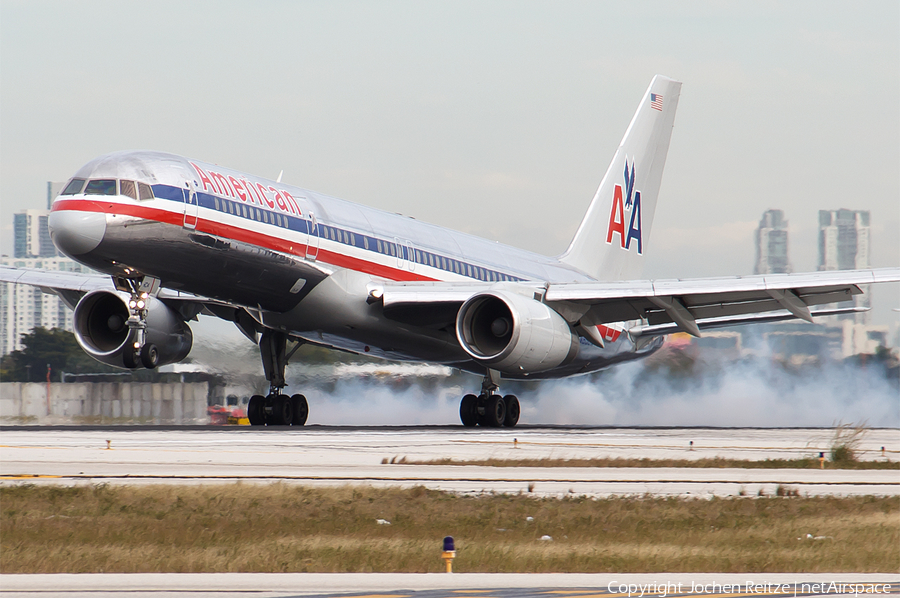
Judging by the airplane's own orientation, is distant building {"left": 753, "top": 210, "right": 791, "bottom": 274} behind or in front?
behind

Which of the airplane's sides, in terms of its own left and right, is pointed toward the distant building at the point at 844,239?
back

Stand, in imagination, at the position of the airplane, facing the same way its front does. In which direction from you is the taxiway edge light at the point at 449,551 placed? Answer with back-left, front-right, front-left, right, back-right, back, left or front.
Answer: front-left

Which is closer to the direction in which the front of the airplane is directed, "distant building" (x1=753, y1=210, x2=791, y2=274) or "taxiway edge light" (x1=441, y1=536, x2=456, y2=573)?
the taxiway edge light

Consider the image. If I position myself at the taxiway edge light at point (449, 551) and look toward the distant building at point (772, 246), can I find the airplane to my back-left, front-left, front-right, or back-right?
front-left

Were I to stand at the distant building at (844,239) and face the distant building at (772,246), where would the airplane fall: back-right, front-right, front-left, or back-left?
front-left

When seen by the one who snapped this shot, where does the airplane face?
facing the viewer and to the left of the viewer
